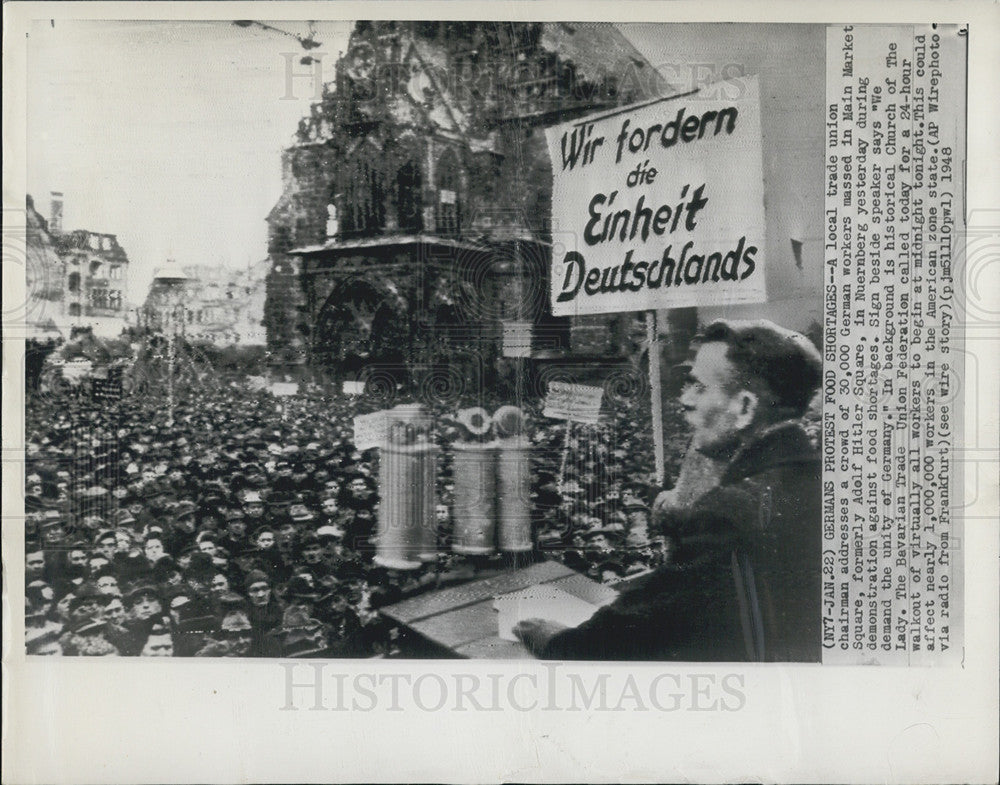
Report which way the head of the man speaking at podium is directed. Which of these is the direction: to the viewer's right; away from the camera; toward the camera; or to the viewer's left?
to the viewer's left

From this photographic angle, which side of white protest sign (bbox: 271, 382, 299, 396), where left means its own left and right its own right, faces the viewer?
front

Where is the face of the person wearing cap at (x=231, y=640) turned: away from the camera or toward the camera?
toward the camera

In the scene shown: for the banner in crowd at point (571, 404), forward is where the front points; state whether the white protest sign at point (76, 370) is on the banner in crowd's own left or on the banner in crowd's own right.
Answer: on the banner in crowd's own right

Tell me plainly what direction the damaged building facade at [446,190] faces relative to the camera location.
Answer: facing the viewer and to the left of the viewer

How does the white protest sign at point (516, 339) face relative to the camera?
toward the camera

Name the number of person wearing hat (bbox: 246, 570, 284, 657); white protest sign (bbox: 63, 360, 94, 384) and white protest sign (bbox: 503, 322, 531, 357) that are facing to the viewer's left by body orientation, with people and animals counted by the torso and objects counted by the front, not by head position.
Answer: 0

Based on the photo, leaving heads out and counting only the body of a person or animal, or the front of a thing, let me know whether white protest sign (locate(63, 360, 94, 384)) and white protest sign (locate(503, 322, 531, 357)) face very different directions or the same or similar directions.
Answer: same or similar directions

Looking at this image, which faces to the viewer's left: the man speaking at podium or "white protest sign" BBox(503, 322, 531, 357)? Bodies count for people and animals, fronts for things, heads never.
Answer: the man speaking at podium

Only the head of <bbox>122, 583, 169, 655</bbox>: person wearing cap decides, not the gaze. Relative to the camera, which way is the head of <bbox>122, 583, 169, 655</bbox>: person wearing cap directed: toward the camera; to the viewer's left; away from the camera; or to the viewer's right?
toward the camera

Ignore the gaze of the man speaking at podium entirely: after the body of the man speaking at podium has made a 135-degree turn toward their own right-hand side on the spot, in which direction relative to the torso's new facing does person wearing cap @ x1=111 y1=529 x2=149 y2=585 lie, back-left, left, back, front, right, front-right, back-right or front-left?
back-left

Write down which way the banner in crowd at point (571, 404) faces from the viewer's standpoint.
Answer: facing the viewer

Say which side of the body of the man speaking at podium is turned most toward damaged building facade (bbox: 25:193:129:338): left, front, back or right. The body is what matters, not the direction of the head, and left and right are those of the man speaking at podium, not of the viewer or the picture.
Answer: front

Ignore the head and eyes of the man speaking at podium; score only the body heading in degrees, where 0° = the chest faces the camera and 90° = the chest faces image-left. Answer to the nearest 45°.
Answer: approximately 90°

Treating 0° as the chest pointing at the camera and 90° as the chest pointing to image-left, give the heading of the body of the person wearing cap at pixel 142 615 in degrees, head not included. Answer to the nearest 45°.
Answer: approximately 0°
